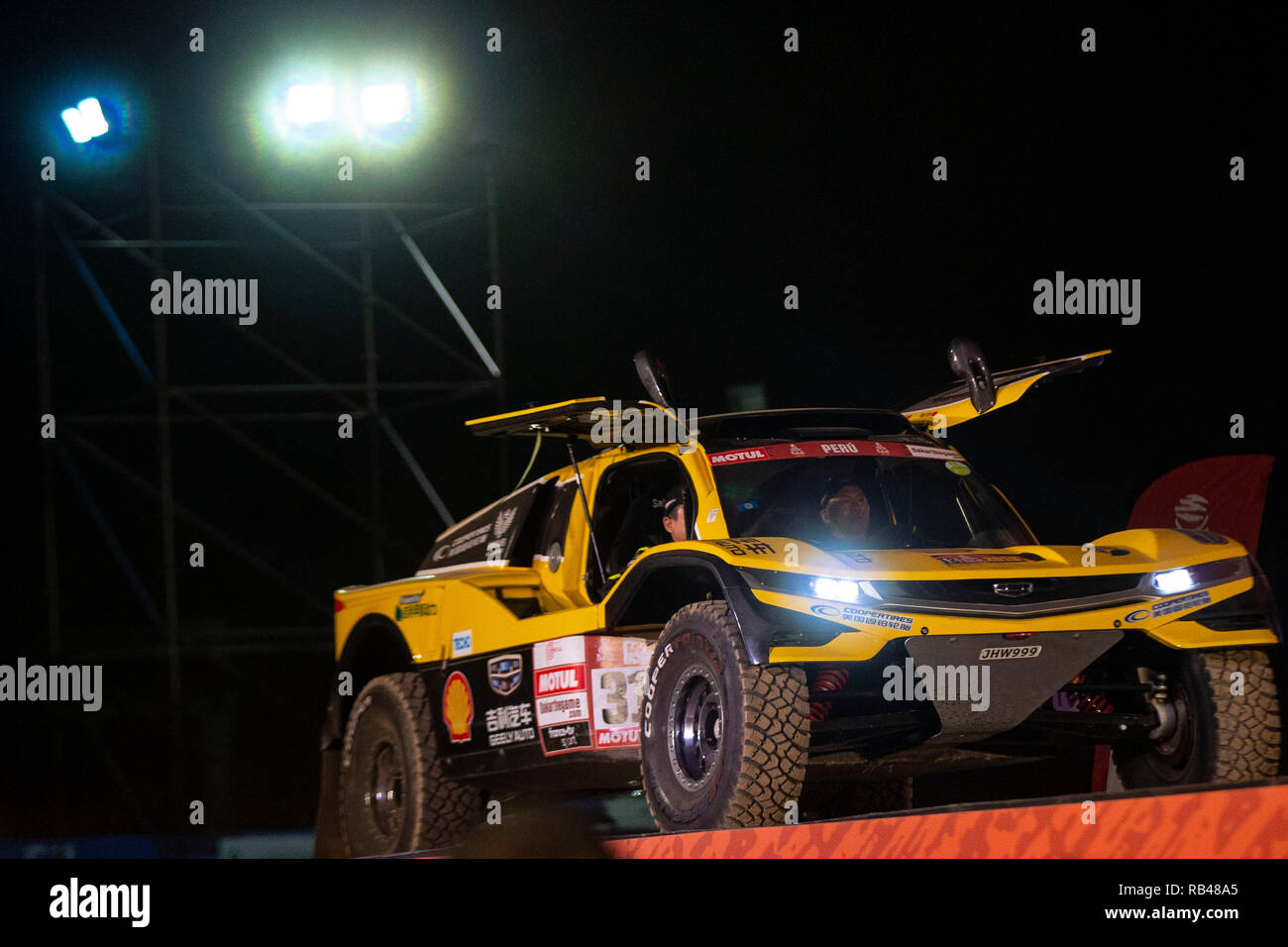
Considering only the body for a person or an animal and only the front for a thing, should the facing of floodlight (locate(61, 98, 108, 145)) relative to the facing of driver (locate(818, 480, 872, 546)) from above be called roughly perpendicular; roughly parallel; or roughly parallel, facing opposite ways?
roughly parallel

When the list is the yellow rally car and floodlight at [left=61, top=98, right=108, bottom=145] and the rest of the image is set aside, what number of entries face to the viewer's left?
0

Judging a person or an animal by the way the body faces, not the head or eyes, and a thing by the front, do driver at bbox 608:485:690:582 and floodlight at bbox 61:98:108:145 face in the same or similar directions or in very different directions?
same or similar directions

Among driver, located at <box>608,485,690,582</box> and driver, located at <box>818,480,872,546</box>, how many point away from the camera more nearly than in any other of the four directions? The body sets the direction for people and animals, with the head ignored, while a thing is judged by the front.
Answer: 0

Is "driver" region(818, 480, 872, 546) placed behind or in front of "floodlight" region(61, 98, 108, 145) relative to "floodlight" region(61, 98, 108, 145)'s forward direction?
in front

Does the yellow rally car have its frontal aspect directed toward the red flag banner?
no

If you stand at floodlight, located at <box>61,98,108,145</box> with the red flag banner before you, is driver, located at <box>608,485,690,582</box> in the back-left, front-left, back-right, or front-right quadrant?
front-right

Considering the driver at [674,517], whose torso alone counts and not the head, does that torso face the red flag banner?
no

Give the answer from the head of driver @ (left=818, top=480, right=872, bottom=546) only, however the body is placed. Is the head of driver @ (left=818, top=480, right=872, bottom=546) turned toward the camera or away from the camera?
toward the camera

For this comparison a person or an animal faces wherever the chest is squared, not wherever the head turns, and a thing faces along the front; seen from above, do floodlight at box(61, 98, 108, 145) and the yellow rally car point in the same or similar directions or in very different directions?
same or similar directions

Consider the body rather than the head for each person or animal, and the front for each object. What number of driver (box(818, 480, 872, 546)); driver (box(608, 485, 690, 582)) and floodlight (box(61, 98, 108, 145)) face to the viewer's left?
0

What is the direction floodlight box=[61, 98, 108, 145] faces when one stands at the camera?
facing the viewer

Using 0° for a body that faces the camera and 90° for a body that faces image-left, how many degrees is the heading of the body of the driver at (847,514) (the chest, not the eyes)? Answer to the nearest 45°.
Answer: approximately 315°

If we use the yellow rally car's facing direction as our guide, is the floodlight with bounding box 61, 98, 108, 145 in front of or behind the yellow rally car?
behind

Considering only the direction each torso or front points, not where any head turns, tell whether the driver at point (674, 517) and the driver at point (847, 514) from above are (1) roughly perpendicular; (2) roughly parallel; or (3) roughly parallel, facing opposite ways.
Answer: roughly parallel

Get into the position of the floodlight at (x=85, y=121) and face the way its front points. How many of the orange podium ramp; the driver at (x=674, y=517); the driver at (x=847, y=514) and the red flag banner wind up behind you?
0

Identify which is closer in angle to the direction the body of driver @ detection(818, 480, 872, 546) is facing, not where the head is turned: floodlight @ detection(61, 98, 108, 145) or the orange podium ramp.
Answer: the orange podium ramp

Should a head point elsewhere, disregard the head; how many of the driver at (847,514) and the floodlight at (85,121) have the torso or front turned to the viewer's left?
0

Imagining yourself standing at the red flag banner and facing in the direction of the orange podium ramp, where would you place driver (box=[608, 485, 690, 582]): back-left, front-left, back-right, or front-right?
front-right

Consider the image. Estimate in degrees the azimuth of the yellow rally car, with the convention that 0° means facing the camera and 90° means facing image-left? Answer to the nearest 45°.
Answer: approximately 315°
